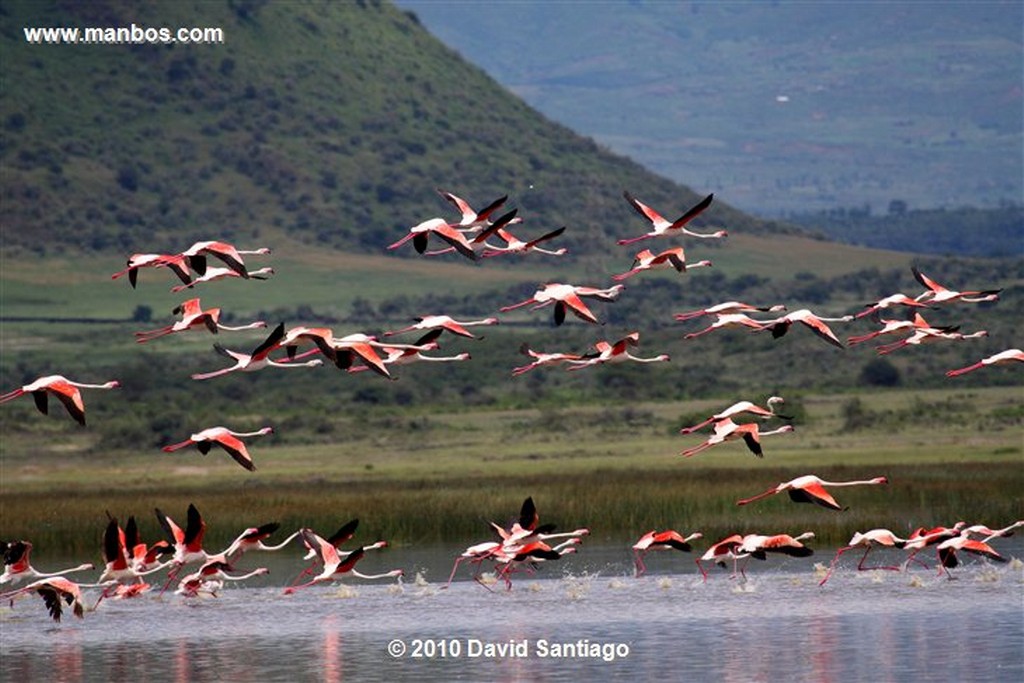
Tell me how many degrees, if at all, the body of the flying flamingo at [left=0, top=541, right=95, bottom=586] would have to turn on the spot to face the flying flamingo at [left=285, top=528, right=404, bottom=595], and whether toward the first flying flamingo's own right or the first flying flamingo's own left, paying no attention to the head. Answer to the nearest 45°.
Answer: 0° — it already faces it

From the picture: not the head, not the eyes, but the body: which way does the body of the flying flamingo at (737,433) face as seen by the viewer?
to the viewer's right

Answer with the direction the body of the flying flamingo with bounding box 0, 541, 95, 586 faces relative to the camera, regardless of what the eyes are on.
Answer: to the viewer's right

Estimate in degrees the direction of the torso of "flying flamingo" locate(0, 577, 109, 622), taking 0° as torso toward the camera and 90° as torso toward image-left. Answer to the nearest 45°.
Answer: approximately 270°
